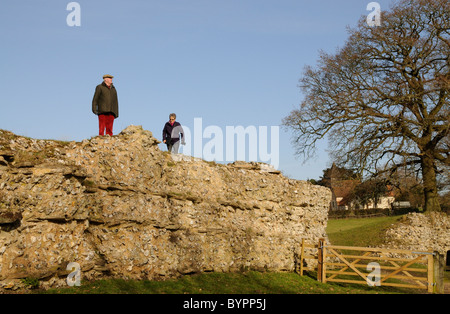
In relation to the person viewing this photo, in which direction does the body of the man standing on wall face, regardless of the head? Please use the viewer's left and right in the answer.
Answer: facing the viewer and to the right of the viewer

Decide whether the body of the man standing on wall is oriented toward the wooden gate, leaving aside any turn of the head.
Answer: no
